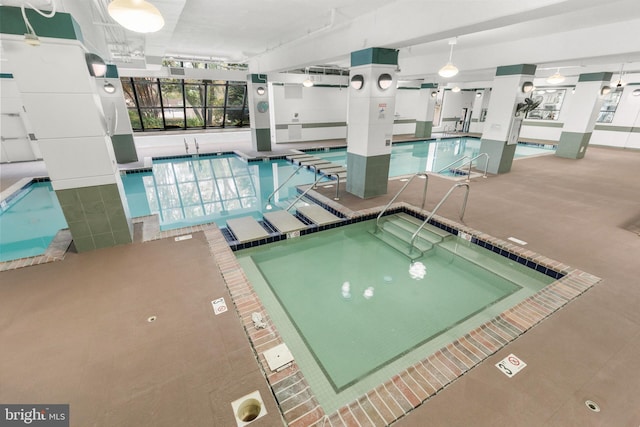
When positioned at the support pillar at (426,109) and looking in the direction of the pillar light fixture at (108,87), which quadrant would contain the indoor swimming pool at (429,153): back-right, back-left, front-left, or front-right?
front-left

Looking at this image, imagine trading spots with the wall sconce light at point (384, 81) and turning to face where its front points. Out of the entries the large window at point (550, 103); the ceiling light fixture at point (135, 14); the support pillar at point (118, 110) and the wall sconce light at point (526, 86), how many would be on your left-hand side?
2

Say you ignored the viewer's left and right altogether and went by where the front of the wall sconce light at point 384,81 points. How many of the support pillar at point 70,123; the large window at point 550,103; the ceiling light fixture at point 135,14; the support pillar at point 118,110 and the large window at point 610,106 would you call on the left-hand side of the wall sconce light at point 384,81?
2

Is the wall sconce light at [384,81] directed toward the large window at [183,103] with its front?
no

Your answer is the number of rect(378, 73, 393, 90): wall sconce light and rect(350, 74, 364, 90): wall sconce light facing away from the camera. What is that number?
0

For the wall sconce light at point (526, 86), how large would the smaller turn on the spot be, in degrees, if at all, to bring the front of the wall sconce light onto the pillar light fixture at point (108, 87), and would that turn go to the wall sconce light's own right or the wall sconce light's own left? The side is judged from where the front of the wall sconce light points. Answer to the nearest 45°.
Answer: approximately 90° to the wall sconce light's own right

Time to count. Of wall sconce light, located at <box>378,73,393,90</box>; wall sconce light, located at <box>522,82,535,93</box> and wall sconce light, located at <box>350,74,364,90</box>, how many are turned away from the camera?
0

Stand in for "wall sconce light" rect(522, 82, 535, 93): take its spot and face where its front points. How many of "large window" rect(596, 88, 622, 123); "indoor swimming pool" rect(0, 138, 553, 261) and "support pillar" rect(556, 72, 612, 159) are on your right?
1

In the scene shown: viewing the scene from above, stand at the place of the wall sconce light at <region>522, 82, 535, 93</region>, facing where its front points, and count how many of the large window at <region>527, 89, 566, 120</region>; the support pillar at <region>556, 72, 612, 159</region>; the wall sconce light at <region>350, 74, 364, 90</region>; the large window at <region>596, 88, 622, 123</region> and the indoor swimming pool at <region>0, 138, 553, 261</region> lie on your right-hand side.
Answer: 2

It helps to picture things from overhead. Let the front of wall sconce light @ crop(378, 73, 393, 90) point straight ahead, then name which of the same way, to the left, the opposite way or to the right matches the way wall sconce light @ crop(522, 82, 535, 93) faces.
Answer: the same way

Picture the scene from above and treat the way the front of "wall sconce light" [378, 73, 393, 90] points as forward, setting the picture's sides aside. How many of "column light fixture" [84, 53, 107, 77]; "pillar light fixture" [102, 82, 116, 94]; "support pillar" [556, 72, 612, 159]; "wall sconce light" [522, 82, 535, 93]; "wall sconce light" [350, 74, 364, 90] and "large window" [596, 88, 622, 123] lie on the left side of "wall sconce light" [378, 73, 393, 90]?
3

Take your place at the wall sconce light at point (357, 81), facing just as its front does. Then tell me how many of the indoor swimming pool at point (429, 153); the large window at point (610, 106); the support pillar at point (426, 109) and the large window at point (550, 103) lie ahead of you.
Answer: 0

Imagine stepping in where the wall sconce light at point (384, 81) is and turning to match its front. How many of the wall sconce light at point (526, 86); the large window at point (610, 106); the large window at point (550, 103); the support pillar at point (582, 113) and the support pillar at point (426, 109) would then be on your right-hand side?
0

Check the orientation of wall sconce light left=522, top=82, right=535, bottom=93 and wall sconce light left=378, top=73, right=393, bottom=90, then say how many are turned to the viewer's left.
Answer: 0

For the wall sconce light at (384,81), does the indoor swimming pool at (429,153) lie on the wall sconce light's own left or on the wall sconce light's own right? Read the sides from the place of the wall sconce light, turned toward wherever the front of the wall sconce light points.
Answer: on the wall sconce light's own left

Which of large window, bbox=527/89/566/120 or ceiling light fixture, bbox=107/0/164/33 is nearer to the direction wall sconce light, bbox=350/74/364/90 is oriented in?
the ceiling light fixture

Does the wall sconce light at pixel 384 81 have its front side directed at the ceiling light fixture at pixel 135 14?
no

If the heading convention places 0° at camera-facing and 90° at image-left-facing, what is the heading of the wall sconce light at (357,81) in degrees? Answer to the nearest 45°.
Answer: approximately 45°

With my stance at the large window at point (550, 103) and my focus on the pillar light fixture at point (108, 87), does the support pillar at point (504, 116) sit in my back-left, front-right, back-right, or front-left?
front-left

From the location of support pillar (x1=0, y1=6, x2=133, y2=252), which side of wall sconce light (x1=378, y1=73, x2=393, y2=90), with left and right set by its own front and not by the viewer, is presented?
right
